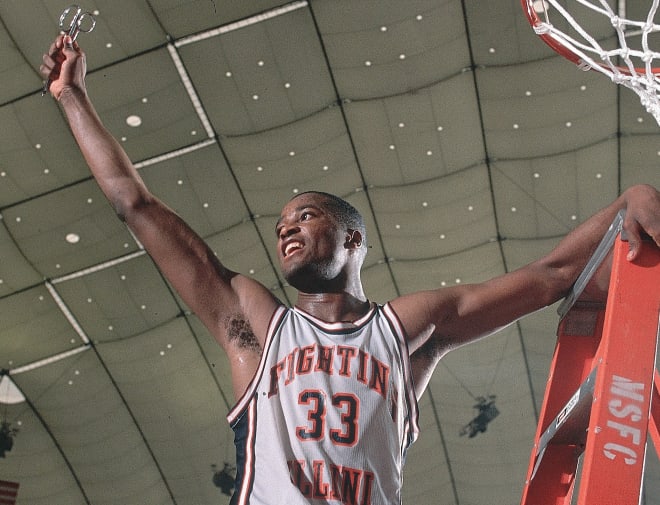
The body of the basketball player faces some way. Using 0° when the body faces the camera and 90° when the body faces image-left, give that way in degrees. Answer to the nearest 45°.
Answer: approximately 0°

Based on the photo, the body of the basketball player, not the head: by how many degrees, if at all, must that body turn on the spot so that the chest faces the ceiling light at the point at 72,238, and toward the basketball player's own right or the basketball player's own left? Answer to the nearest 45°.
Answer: approximately 180°
